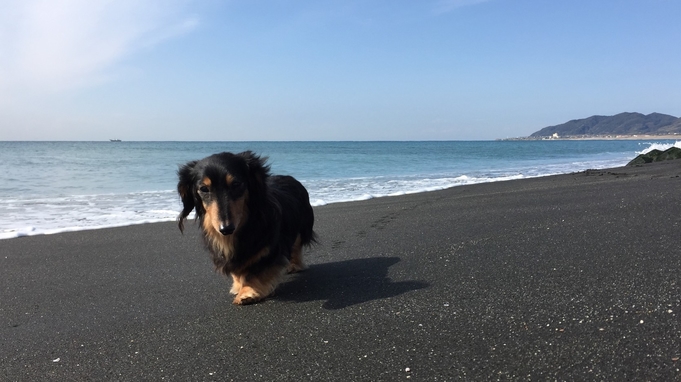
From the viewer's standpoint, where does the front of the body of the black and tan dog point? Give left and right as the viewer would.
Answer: facing the viewer and to the left of the viewer
